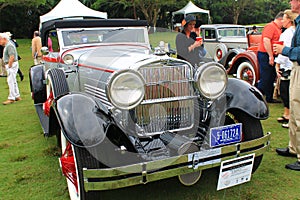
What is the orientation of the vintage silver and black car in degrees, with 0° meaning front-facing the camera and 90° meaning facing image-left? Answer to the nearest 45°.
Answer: approximately 315°

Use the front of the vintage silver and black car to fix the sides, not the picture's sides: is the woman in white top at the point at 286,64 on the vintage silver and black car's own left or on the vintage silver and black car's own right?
on the vintage silver and black car's own left

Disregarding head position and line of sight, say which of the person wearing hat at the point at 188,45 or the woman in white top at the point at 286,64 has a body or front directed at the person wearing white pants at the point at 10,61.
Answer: the woman in white top

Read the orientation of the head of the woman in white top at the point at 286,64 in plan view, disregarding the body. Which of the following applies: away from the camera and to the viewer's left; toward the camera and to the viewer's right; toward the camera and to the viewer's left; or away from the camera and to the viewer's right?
toward the camera and to the viewer's left

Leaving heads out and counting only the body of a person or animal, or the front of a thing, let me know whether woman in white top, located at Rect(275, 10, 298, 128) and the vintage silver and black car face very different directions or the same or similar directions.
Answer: very different directions

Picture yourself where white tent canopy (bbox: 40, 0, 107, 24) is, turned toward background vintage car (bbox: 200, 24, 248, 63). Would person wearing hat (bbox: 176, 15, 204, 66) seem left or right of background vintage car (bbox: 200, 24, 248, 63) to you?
right

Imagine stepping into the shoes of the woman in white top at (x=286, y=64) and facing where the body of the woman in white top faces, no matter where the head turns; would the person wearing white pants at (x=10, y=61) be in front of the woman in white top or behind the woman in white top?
in front

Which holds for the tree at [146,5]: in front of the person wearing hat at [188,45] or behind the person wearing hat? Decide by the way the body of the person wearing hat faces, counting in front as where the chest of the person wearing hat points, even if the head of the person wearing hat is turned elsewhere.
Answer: behind

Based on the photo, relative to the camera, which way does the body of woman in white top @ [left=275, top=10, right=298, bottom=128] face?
to the viewer's left

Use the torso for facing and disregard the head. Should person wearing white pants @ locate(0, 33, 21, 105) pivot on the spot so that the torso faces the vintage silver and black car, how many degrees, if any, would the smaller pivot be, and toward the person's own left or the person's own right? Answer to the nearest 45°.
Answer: approximately 90° to the person's own left
